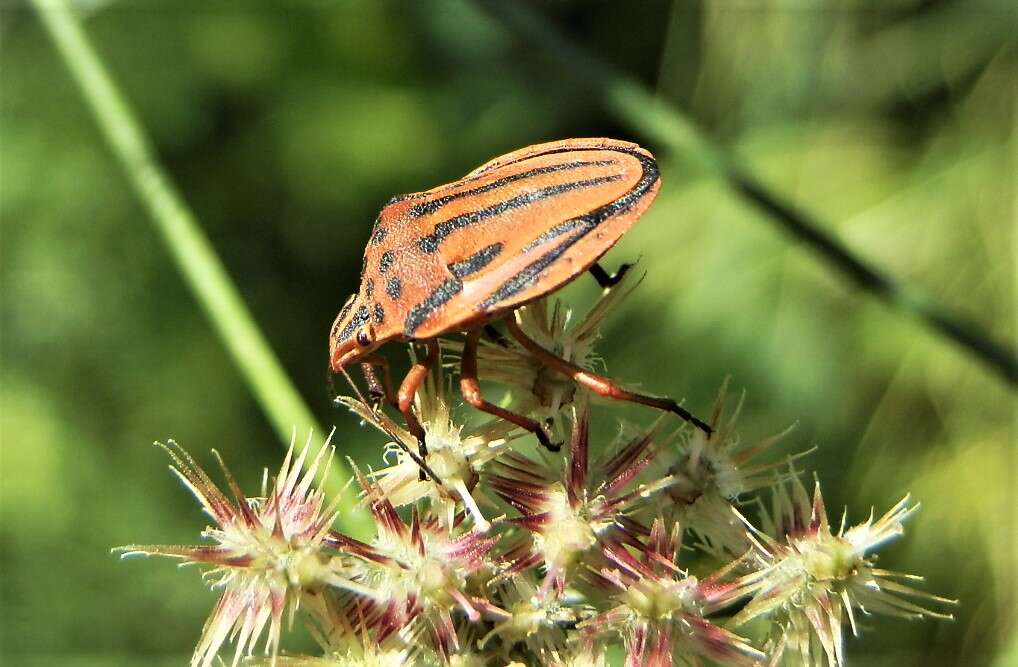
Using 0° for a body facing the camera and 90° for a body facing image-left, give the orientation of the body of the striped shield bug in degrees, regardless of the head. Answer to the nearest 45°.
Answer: approximately 90°

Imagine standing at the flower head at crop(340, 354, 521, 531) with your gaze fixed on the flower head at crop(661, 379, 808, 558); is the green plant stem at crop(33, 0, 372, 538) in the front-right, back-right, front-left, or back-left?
back-left

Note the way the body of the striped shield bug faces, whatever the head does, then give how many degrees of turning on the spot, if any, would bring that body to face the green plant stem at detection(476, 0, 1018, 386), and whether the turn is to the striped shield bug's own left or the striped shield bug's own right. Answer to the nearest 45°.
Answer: approximately 135° to the striped shield bug's own right

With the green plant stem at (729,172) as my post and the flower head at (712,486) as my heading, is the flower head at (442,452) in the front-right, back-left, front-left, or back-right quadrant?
front-right

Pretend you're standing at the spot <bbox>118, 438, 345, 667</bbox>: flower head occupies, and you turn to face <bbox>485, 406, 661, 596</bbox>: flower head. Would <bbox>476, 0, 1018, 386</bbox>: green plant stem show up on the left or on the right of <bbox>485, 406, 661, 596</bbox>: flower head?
left

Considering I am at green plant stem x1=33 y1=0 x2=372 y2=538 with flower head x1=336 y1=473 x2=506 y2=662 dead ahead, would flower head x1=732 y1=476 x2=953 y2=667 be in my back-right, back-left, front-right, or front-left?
front-left

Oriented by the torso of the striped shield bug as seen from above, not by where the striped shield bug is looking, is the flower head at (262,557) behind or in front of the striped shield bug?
in front
